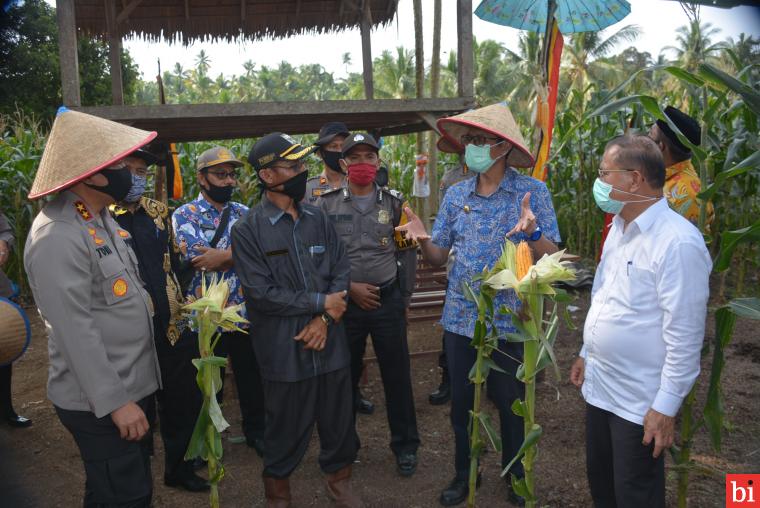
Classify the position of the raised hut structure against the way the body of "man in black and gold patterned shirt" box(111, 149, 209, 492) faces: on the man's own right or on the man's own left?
on the man's own left

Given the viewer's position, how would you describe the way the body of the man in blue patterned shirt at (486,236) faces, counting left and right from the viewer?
facing the viewer and to the left of the viewer

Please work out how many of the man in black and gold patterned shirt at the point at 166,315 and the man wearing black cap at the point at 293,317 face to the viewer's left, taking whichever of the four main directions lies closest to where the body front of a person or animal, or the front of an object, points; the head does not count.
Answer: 0

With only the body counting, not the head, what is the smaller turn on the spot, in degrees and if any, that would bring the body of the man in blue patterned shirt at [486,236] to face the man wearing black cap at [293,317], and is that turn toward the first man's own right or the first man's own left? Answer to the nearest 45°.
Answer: approximately 45° to the first man's own right

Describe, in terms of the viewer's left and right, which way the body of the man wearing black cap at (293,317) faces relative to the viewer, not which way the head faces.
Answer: facing the viewer and to the right of the viewer

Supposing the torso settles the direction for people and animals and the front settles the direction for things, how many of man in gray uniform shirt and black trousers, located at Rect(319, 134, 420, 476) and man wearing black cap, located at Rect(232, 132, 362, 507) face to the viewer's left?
0

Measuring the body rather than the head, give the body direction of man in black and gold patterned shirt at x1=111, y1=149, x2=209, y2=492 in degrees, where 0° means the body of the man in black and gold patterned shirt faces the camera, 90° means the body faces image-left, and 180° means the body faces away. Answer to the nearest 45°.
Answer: approximately 315°

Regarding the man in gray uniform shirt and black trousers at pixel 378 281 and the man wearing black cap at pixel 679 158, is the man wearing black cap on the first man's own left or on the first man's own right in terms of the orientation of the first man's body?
on the first man's own left

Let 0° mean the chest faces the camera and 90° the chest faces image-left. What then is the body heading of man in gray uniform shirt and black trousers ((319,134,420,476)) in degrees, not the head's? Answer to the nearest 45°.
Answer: approximately 0°
